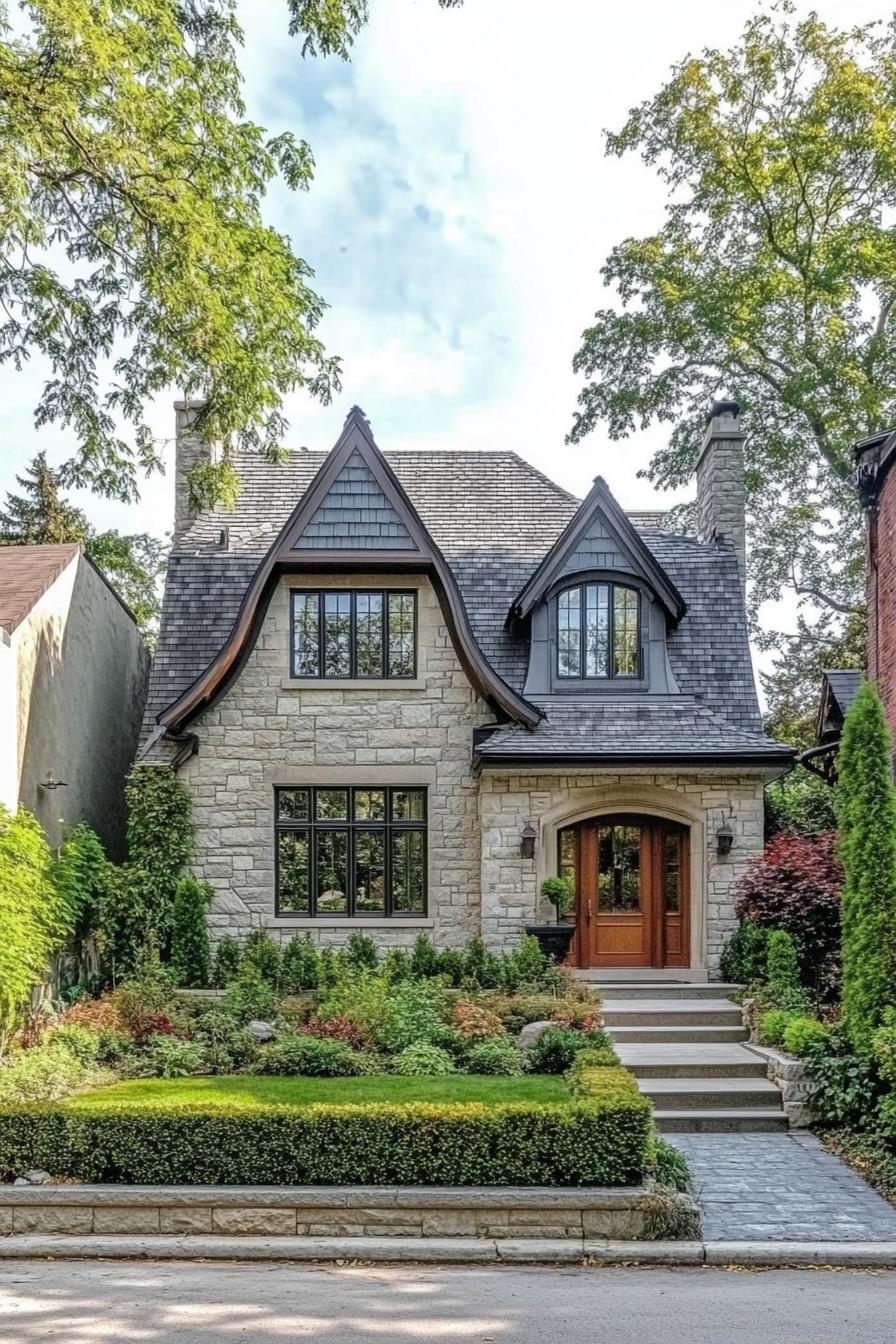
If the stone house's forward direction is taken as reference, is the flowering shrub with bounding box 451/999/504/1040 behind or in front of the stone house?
in front

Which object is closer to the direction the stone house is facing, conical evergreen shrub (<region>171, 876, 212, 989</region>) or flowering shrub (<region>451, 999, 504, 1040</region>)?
the flowering shrub

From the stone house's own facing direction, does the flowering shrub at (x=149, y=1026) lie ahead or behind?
ahead

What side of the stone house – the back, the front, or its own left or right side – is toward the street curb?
front

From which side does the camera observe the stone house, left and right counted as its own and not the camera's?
front

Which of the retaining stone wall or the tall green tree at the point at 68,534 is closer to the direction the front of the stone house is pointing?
the retaining stone wall

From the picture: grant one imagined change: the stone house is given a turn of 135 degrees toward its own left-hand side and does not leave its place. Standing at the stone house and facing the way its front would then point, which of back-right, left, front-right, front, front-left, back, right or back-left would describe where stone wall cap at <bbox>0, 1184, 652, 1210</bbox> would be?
back-right

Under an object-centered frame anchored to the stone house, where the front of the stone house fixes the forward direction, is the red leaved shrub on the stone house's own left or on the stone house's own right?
on the stone house's own left

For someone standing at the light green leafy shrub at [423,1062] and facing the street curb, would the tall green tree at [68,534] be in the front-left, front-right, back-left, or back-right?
back-right

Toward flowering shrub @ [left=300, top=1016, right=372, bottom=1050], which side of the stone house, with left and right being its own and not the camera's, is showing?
front

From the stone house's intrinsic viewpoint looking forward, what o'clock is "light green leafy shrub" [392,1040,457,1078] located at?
The light green leafy shrub is roughly at 12 o'clock from the stone house.

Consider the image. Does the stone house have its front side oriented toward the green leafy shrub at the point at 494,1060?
yes
